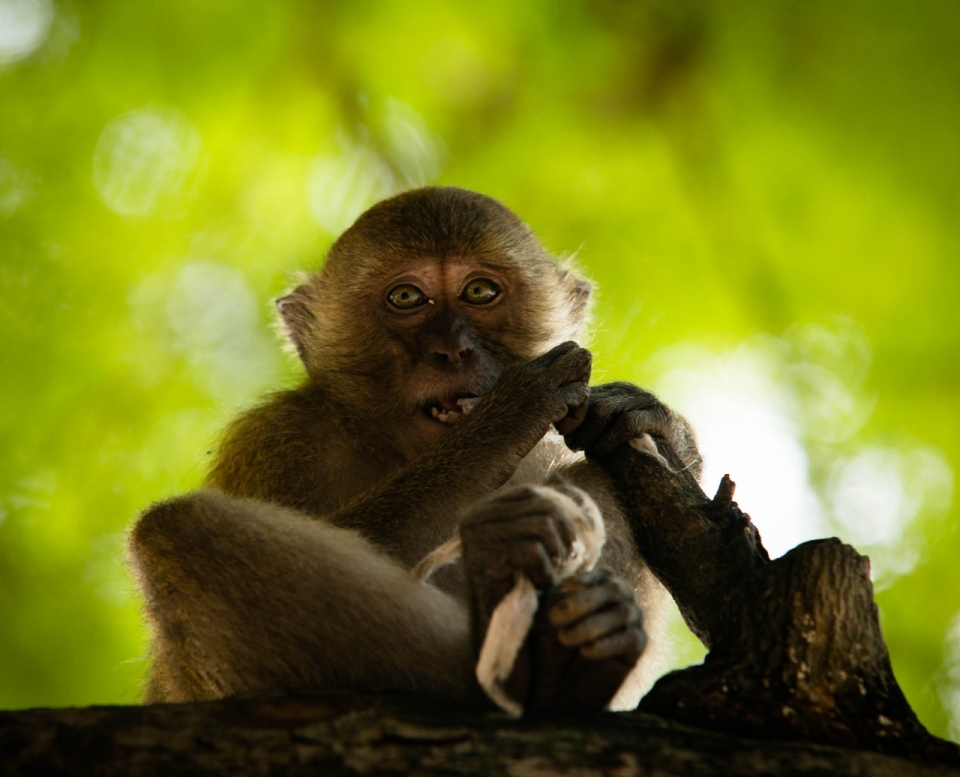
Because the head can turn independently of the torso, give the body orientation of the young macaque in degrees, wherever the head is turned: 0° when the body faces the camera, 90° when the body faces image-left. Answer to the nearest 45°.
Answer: approximately 315°
